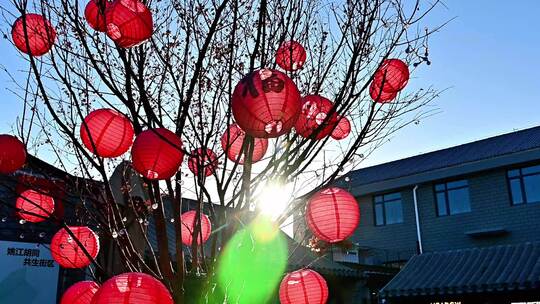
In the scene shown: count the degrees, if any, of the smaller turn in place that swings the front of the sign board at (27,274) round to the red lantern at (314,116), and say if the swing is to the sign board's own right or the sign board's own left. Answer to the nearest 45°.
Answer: approximately 45° to the sign board's own left

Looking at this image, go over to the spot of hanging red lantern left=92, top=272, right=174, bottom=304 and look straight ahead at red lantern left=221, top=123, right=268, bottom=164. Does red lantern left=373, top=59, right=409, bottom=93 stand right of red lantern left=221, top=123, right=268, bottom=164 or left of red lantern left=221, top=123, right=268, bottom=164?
right

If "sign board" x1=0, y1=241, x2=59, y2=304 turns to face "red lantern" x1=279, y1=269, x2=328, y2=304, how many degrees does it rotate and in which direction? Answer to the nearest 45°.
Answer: approximately 45° to its left

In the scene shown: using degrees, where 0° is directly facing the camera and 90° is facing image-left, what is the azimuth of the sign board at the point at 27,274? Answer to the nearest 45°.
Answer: approximately 0°

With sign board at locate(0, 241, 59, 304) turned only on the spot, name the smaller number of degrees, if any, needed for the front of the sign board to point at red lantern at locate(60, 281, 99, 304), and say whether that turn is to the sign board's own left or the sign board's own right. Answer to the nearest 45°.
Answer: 0° — it already faces it
